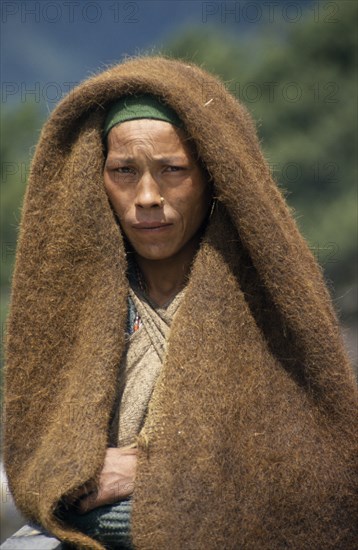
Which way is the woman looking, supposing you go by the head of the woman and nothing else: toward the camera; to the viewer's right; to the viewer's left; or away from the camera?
toward the camera

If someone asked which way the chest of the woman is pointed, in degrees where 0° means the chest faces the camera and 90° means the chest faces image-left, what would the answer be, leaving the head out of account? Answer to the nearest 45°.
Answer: approximately 45°
